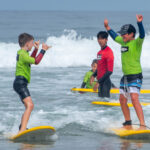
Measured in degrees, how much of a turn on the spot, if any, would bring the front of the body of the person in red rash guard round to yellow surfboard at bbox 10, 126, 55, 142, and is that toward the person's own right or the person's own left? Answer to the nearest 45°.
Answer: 0° — they already face it

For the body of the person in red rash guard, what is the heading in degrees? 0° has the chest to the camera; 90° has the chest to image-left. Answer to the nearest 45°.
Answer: approximately 45°

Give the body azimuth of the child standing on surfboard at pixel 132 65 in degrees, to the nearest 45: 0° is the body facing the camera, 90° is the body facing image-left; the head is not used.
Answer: approximately 45°

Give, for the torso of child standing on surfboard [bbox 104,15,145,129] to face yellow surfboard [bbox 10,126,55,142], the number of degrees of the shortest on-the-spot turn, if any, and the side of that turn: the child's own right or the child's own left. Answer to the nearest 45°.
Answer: approximately 45° to the child's own right

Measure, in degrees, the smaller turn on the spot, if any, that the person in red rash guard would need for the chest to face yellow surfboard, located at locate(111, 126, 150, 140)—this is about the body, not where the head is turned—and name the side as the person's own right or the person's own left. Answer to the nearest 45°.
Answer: approximately 45° to the person's own left

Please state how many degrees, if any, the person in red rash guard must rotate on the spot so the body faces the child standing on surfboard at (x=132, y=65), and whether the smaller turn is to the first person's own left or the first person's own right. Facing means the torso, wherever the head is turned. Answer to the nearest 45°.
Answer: approximately 45° to the first person's own left
